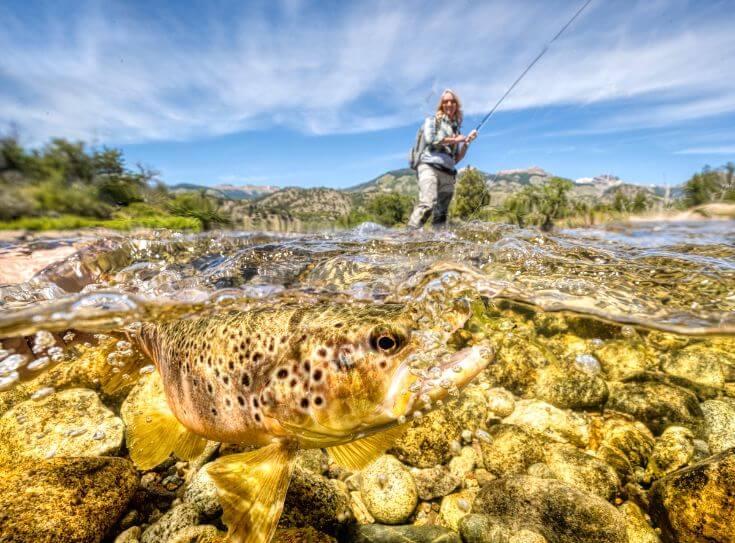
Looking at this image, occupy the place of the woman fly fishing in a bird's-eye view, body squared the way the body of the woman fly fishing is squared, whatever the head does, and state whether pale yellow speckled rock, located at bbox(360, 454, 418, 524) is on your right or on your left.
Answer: on your right

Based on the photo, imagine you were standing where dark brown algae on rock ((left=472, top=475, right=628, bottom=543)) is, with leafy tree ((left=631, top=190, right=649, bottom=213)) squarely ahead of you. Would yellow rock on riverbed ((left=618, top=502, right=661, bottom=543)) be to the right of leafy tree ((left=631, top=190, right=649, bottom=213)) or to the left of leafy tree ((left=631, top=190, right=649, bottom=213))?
right

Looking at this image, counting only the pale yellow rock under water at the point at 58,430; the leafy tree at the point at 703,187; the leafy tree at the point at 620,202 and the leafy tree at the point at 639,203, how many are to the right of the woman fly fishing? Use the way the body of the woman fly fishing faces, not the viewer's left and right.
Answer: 1

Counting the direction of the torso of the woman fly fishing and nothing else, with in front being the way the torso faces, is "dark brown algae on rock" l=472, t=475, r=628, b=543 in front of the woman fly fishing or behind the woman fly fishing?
in front

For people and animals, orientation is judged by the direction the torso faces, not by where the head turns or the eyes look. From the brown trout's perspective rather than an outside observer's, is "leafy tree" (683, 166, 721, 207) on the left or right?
on its left

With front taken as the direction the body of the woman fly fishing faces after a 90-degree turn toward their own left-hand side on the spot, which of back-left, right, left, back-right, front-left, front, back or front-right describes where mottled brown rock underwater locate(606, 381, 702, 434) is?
right

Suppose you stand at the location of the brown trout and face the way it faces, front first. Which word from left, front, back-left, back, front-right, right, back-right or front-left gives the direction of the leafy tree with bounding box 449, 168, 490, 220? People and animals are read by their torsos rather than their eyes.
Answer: left

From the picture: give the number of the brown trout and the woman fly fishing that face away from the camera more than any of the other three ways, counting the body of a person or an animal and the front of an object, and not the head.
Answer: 0

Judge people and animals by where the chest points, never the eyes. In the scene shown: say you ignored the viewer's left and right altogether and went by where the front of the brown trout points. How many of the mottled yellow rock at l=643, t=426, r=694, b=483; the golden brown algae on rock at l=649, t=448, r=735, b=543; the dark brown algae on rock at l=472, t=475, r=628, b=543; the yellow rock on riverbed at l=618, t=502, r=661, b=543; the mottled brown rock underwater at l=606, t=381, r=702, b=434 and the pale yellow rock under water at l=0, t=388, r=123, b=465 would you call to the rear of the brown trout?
1

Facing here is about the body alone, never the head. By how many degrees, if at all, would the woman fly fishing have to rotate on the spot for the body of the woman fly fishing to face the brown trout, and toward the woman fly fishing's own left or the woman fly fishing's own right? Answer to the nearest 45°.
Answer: approximately 45° to the woman fly fishing's own right

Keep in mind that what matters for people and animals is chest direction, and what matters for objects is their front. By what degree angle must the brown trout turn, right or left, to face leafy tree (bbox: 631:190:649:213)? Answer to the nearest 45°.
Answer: approximately 90° to its left

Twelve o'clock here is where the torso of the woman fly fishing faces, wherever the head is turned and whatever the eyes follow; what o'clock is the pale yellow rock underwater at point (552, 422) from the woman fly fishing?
The pale yellow rock underwater is roughly at 1 o'clock from the woman fly fishing.

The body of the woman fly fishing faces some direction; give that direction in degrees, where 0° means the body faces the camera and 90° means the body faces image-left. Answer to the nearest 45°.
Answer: approximately 315°

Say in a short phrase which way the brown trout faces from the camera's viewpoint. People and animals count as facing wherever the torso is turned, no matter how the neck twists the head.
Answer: facing the viewer and to the right of the viewer
